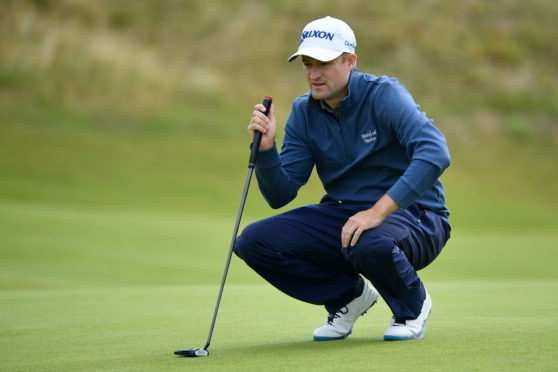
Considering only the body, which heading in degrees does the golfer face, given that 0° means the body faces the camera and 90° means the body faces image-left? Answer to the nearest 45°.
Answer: approximately 45°
